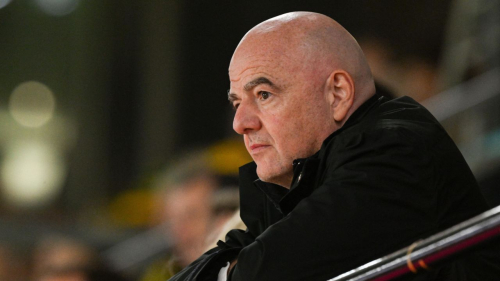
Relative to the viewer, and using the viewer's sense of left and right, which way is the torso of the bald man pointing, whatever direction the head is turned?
facing the viewer and to the left of the viewer

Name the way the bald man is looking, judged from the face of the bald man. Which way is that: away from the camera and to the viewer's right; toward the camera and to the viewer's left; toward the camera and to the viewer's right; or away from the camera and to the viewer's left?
toward the camera and to the viewer's left

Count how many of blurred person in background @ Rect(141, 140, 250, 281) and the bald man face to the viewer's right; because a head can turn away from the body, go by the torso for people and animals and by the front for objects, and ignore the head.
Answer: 0

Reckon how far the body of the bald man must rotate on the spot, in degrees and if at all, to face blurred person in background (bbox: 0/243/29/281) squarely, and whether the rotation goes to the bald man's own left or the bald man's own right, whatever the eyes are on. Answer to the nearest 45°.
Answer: approximately 90° to the bald man's own right

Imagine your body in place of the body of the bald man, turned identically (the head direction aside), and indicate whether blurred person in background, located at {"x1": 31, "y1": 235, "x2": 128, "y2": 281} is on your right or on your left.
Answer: on your right

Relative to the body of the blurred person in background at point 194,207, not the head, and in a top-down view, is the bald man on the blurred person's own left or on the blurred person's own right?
on the blurred person's own left

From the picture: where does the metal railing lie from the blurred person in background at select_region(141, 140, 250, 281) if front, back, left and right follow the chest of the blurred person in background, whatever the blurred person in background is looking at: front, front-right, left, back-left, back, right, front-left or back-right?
front-left
